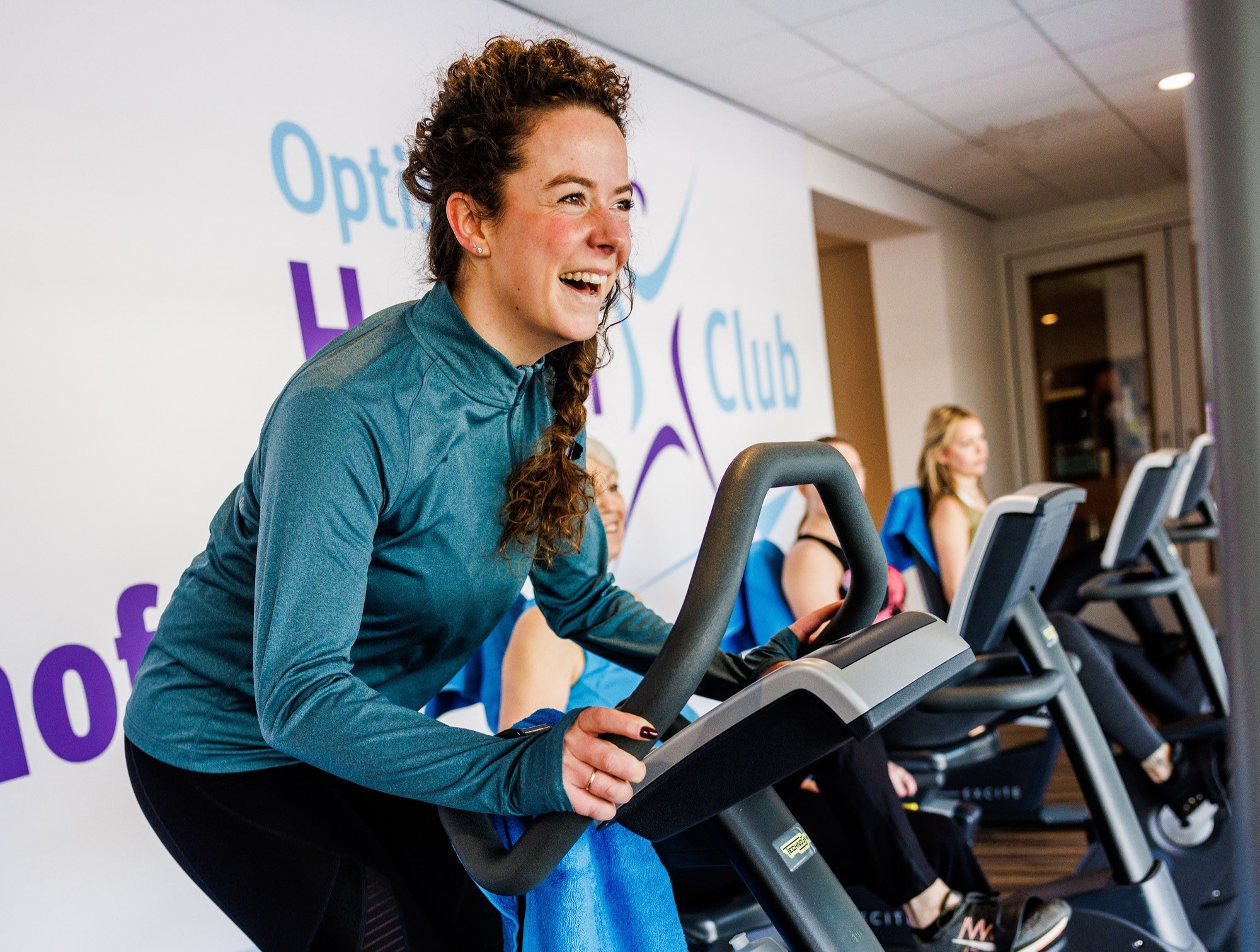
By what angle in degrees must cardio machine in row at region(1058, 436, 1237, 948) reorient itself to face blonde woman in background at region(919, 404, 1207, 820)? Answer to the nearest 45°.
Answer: approximately 135° to its right

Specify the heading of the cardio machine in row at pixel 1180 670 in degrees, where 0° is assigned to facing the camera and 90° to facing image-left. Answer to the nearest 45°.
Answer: approximately 315°

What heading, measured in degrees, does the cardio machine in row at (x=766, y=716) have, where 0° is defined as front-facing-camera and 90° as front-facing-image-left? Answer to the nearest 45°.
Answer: approximately 315°

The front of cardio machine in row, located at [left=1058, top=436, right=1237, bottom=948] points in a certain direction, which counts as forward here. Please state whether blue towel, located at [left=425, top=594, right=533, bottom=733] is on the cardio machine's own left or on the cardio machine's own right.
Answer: on the cardio machine's own right

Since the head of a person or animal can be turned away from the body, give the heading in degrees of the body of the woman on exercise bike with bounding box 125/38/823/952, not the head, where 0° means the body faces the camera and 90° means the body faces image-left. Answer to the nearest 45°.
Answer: approximately 315°

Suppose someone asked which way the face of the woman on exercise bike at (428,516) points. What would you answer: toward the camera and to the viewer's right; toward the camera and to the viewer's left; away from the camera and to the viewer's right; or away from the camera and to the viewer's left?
toward the camera and to the viewer's right

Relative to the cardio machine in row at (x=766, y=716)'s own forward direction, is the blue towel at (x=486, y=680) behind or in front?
behind

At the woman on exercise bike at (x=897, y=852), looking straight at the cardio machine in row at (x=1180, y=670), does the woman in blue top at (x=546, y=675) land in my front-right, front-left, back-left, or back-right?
back-left

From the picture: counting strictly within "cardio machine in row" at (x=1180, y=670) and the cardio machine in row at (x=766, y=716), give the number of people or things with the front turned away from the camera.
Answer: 0

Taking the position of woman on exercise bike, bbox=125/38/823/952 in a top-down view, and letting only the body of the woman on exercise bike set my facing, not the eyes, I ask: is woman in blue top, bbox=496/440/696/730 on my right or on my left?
on my left

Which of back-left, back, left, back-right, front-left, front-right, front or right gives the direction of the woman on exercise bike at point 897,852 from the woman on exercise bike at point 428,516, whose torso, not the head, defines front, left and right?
left
